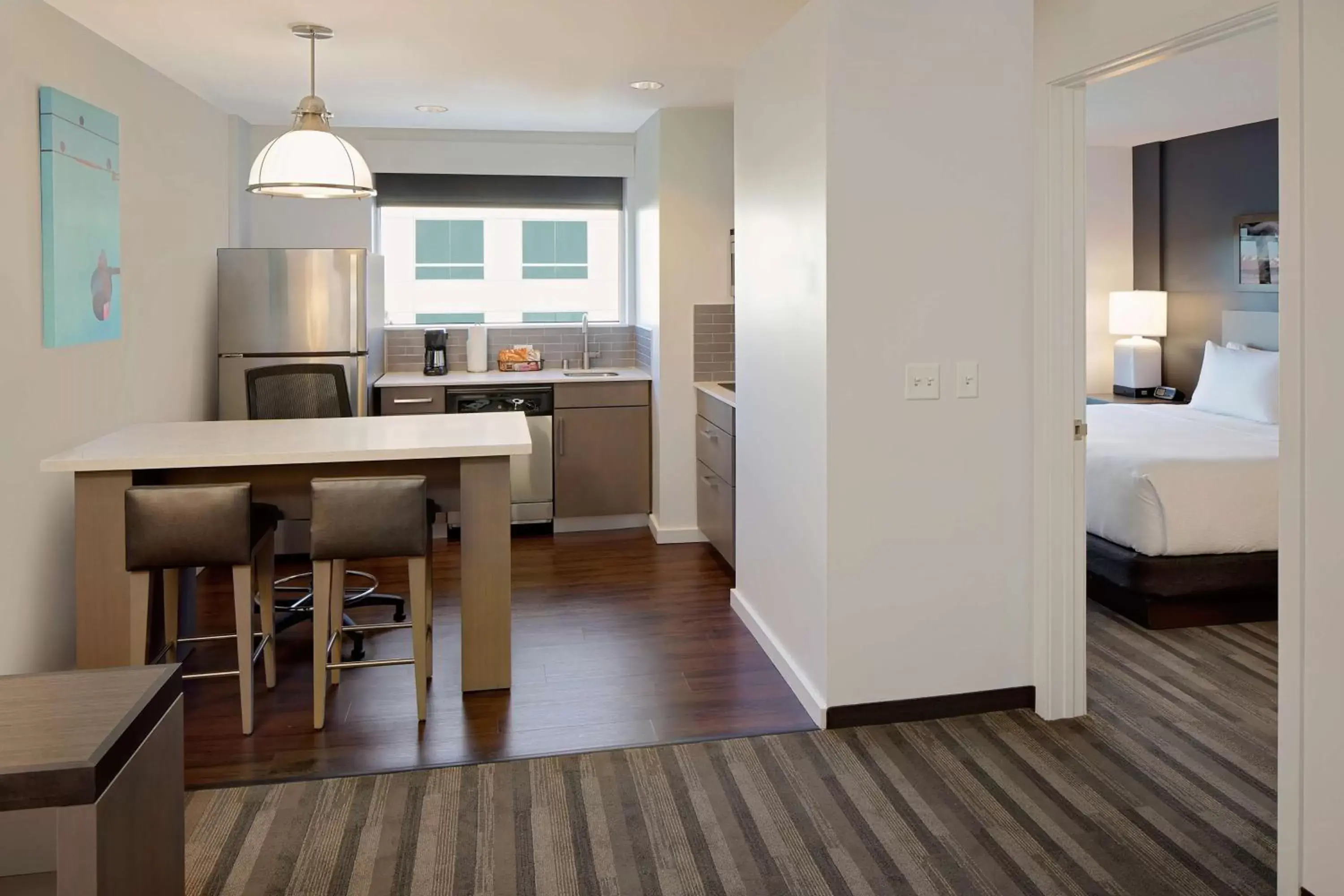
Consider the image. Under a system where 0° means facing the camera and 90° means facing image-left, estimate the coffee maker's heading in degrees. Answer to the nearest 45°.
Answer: approximately 0°

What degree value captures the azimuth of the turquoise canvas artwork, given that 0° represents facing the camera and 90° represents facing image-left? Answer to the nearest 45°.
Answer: approximately 315°

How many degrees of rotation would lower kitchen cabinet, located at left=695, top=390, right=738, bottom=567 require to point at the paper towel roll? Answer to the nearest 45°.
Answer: approximately 45° to its right

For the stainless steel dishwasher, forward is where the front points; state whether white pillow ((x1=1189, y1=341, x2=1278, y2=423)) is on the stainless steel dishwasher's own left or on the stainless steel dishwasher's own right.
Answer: on the stainless steel dishwasher's own left

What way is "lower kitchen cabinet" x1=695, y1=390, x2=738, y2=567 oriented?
to the viewer's left

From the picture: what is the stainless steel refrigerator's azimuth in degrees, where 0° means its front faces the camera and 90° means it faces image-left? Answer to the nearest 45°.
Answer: approximately 0°
